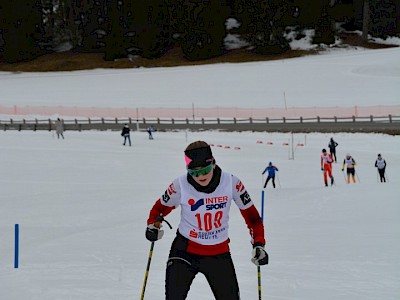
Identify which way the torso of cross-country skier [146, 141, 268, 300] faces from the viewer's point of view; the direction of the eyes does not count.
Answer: toward the camera

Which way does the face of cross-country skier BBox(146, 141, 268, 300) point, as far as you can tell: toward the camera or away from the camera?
toward the camera
